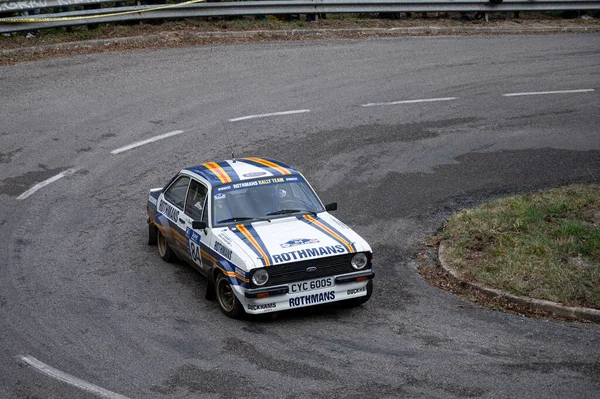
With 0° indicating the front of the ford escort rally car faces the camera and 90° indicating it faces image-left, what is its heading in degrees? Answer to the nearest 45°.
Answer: approximately 315°

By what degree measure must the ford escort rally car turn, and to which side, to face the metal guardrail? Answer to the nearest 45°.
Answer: approximately 135° to its left
